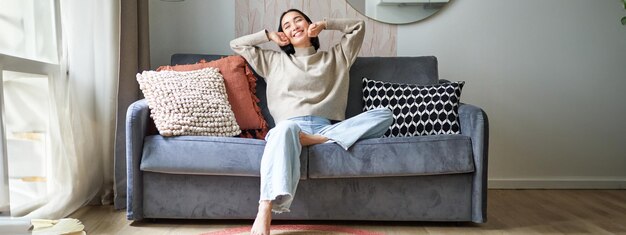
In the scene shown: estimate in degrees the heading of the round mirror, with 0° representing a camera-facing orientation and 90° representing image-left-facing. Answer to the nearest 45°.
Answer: approximately 0°

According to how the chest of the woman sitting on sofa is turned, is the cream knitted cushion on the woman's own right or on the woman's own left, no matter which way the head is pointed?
on the woman's own right

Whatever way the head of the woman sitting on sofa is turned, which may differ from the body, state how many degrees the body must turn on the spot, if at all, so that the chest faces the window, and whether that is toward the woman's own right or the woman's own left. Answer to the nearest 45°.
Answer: approximately 90° to the woman's own right

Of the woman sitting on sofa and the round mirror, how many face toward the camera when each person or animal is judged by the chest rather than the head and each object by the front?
2

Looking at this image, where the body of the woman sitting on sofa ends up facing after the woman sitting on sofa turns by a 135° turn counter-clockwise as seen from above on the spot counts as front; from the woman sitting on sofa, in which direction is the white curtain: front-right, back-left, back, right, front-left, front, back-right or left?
back-left
